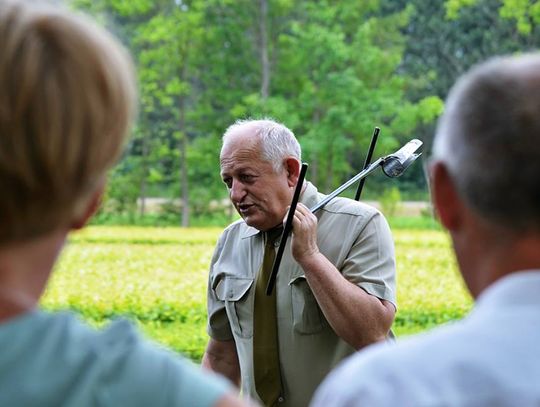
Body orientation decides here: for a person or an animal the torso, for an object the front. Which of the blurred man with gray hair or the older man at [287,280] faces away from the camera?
the blurred man with gray hair

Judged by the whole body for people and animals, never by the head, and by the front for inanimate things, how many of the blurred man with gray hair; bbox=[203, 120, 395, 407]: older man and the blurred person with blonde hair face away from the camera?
2

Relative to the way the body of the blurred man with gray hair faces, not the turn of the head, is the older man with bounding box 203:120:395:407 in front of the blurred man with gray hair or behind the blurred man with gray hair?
in front

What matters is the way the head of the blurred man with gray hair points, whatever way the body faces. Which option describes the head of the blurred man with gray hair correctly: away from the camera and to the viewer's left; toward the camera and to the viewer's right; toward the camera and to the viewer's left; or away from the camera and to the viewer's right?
away from the camera and to the viewer's left

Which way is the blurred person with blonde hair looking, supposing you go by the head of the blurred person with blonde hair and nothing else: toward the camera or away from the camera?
away from the camera

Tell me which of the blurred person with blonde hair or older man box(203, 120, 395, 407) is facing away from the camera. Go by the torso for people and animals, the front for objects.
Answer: the blurred person with blonde hair

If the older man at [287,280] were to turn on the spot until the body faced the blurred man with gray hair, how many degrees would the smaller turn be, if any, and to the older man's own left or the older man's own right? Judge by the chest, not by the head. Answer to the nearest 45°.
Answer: approximately 45° to the older man's own left

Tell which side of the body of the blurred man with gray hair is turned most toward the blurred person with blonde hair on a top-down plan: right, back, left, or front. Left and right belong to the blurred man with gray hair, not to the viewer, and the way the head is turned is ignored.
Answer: left

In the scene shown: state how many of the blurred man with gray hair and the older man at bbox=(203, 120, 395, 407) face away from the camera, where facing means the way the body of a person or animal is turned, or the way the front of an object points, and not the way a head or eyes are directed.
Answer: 1

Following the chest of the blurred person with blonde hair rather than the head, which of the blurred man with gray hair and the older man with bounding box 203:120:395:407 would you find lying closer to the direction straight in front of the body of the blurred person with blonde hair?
the older man

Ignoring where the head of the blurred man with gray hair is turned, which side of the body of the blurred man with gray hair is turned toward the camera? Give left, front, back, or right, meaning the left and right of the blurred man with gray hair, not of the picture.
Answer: back

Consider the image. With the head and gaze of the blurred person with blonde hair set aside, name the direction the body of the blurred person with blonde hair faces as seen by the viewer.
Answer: away from the camera

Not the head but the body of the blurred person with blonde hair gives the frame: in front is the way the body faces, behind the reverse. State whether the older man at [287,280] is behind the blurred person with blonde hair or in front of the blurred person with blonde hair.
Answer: in front
